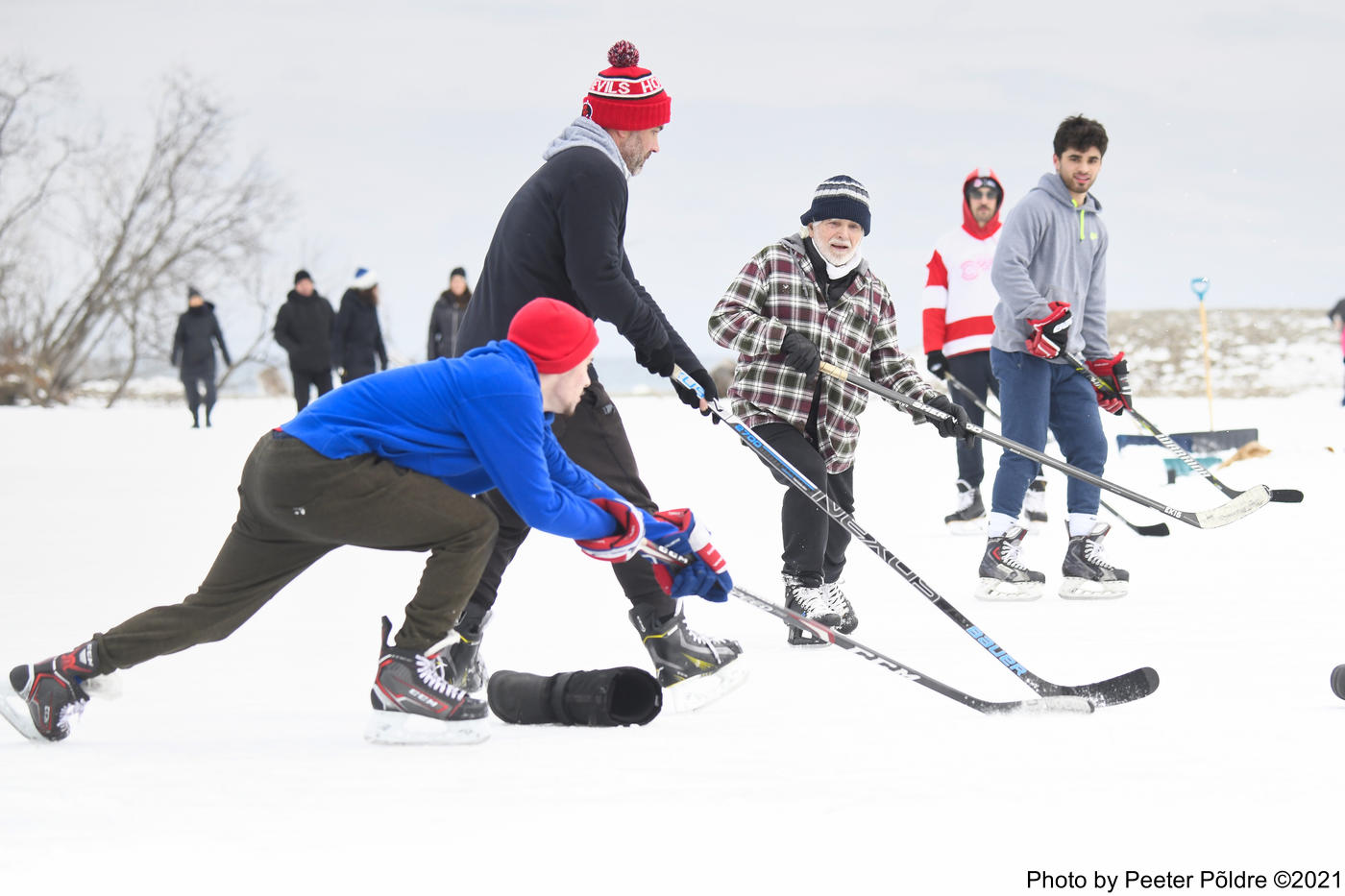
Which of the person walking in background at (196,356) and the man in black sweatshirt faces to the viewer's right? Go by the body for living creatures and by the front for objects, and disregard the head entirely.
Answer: the man in black sweatshirt

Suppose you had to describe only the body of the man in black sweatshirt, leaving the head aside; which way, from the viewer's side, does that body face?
to the viewer's right

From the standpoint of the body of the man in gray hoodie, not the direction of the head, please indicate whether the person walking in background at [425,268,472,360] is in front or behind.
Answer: behind

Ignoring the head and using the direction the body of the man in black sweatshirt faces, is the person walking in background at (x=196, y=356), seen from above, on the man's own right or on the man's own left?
on the man's own left

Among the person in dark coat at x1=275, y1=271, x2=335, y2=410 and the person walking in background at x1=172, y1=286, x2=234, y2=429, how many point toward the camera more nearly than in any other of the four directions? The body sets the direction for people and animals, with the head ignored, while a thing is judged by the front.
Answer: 2

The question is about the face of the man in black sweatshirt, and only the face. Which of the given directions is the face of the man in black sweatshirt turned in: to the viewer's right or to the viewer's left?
to the viewer's right

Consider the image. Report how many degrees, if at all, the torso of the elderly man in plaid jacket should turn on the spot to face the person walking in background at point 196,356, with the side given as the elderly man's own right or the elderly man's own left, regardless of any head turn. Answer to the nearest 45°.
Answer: approximately 180°

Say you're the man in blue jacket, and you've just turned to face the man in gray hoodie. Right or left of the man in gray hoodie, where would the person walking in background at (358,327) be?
left

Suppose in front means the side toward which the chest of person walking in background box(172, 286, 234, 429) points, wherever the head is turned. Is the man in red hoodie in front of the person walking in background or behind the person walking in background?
in front
